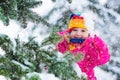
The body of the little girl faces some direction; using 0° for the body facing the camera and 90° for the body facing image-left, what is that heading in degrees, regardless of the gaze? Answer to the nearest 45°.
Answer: approximately 45°
